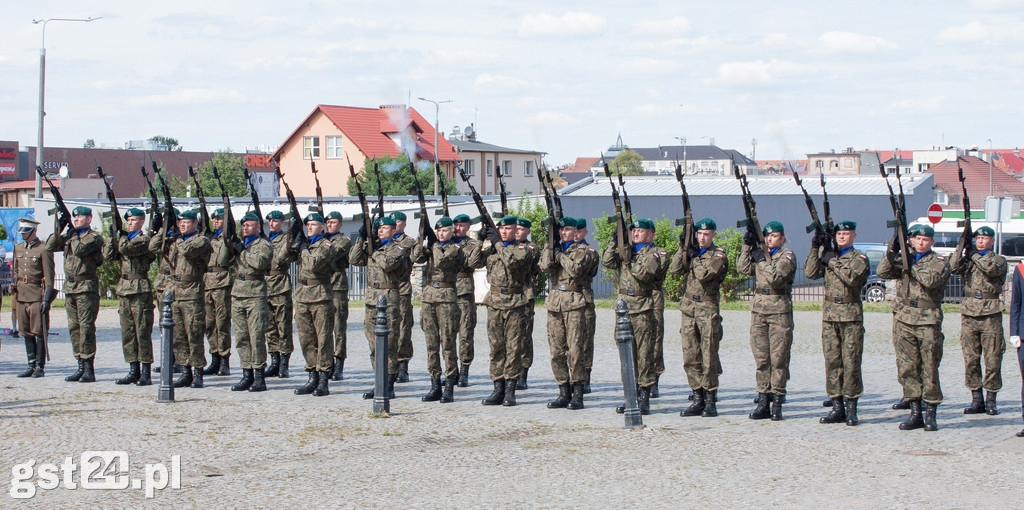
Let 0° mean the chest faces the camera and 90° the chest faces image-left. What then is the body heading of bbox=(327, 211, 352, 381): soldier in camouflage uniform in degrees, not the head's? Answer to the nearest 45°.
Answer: approximately 45°

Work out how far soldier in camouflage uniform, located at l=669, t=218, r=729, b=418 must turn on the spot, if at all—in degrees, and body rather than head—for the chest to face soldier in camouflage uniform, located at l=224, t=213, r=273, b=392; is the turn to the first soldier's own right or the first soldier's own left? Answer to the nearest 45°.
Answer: approximately 45° to the first soldier's own right

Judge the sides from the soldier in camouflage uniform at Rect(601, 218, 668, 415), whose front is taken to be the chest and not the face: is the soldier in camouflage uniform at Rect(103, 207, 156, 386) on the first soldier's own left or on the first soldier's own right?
on the first soldier's own right

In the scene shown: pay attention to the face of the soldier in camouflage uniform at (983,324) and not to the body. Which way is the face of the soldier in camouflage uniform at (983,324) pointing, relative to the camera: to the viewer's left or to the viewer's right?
to the viewer's left

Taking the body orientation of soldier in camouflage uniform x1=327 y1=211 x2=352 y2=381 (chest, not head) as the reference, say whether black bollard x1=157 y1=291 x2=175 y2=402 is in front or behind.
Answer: in front

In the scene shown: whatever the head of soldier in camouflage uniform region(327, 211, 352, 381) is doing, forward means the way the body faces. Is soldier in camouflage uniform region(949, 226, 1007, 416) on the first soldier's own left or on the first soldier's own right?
on the first soldier's own left

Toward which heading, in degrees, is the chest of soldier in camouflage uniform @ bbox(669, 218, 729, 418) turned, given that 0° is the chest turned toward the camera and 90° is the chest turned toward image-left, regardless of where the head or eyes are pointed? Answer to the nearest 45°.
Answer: approximately 45°

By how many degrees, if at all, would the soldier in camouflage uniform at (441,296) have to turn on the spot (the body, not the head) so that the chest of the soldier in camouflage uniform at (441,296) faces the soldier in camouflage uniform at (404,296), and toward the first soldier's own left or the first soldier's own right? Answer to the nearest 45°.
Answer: approximately 90° to the first soldier's own right

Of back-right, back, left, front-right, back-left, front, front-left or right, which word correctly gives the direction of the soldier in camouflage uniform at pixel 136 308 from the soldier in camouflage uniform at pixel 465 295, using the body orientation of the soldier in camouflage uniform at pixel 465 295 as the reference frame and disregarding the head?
front-right
